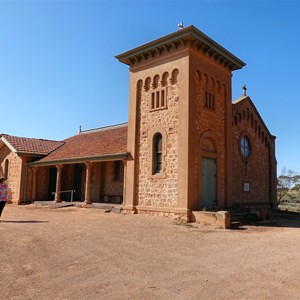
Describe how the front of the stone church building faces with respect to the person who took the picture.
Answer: facing the viewer and to the right of the viewer
